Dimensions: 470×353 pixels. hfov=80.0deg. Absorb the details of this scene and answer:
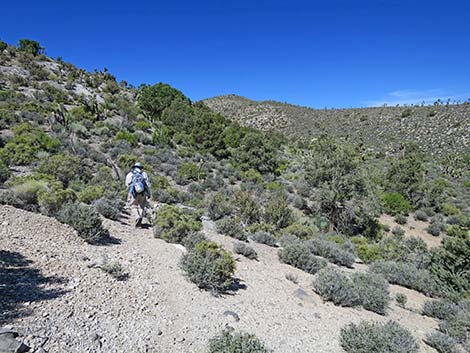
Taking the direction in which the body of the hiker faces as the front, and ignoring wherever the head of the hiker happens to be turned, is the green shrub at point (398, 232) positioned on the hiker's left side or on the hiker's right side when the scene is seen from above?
on the hiker's right side

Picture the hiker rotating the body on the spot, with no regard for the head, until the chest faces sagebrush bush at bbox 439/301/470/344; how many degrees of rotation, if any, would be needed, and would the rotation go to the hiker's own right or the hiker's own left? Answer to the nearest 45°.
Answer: approximately 135° to the hiker's own right

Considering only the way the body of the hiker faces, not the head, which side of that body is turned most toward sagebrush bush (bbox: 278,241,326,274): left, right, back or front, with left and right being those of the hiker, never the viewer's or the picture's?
right

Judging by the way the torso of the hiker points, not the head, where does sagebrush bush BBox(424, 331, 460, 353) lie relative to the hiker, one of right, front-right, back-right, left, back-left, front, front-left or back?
back-right

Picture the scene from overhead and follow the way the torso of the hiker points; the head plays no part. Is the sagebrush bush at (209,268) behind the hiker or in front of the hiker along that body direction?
behind

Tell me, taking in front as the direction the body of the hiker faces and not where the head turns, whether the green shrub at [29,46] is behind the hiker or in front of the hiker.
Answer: in front

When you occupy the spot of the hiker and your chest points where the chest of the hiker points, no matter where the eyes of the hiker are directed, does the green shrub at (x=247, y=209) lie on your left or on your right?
on your right

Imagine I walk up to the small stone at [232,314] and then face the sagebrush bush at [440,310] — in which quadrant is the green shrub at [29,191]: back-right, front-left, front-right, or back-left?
back-left

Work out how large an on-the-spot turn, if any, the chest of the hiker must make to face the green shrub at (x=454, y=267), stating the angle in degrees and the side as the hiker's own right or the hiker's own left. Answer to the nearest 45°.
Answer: approximately 90° to the hiker's own right

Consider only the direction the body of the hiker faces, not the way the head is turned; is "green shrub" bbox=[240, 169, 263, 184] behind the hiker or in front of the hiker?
in front

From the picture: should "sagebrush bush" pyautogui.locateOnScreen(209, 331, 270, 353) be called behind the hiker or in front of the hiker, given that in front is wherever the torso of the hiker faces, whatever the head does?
behind

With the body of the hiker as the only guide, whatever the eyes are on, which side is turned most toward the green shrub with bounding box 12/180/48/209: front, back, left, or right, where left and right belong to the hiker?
left

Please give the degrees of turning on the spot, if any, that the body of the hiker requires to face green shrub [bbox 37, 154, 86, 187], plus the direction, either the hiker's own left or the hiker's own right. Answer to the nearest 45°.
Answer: approximately 45° to the hiker's own left

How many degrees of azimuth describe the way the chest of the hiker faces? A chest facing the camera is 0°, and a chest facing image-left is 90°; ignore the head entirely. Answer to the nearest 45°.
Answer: approximately 180°

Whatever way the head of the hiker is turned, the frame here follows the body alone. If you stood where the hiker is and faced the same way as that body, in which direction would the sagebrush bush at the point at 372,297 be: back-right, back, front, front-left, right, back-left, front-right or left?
back-right
